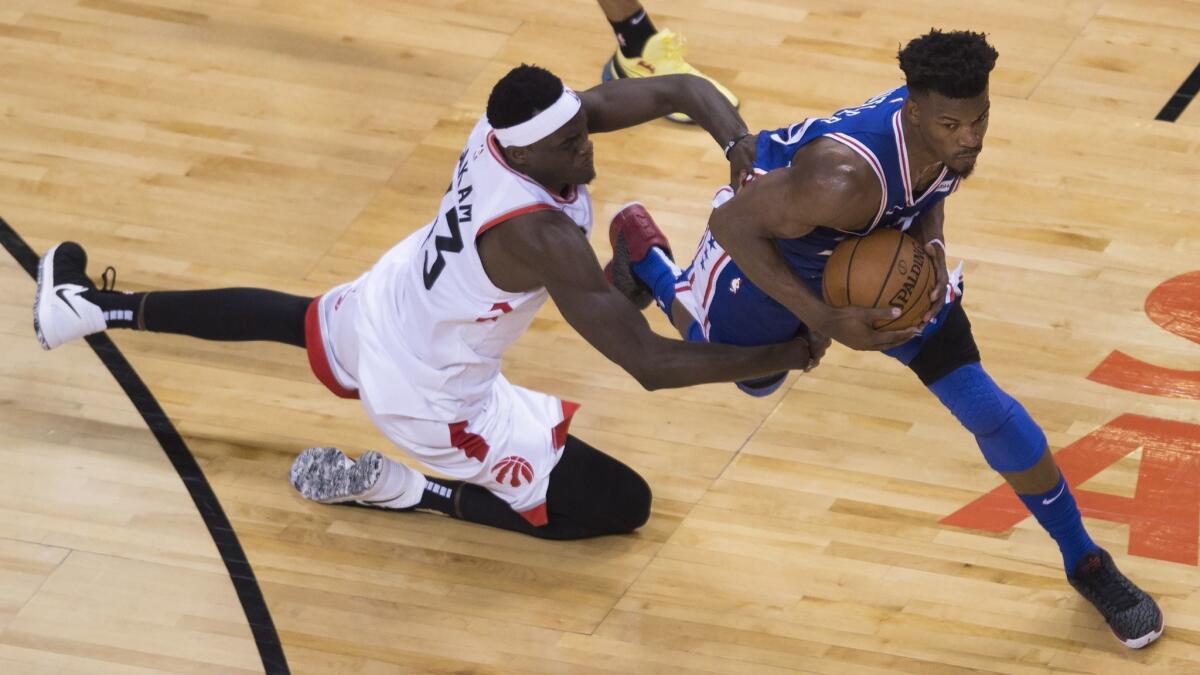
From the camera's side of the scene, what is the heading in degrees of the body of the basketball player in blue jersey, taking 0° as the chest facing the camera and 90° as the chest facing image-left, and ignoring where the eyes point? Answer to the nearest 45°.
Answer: approximately 315°

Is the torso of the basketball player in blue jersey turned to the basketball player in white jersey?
no

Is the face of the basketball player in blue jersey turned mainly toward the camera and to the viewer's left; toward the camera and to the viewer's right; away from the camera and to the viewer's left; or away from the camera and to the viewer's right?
toward the camera and to the viewer's right
